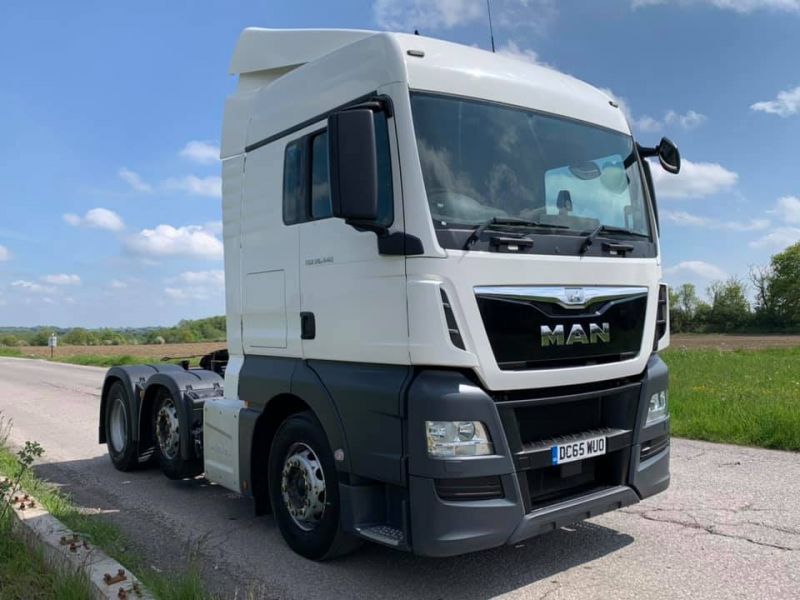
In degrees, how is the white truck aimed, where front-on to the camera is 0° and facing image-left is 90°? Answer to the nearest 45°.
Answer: approximately 315°
